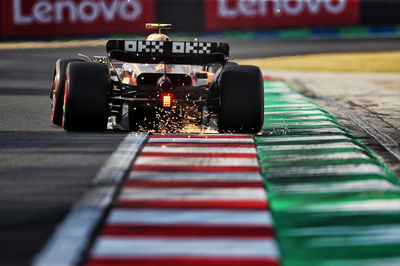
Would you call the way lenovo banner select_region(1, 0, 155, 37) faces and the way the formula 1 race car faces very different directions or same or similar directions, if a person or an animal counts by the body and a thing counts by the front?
very different directions

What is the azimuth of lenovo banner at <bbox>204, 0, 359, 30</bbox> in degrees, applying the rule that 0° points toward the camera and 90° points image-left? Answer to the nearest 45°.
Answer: approximately 0°

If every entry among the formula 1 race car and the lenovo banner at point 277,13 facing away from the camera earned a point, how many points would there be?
1

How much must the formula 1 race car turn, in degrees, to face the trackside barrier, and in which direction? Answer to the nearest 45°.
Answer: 0° — it already faces it

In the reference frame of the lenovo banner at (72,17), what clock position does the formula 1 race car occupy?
The formula 1 race car is roughly at 12 o'clock from the lenovo banner.

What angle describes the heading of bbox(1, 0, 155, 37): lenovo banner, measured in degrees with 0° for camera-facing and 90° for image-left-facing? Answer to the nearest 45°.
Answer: approximately 0°

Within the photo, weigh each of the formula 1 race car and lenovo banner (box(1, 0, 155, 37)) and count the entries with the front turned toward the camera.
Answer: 1

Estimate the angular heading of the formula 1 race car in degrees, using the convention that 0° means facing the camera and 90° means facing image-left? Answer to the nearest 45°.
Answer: approximately 180°

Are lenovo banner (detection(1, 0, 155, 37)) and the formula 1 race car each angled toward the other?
yes

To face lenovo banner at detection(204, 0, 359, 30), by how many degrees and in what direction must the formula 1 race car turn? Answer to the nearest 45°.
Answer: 0° — it already faces it

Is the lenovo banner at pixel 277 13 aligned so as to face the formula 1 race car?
yes
